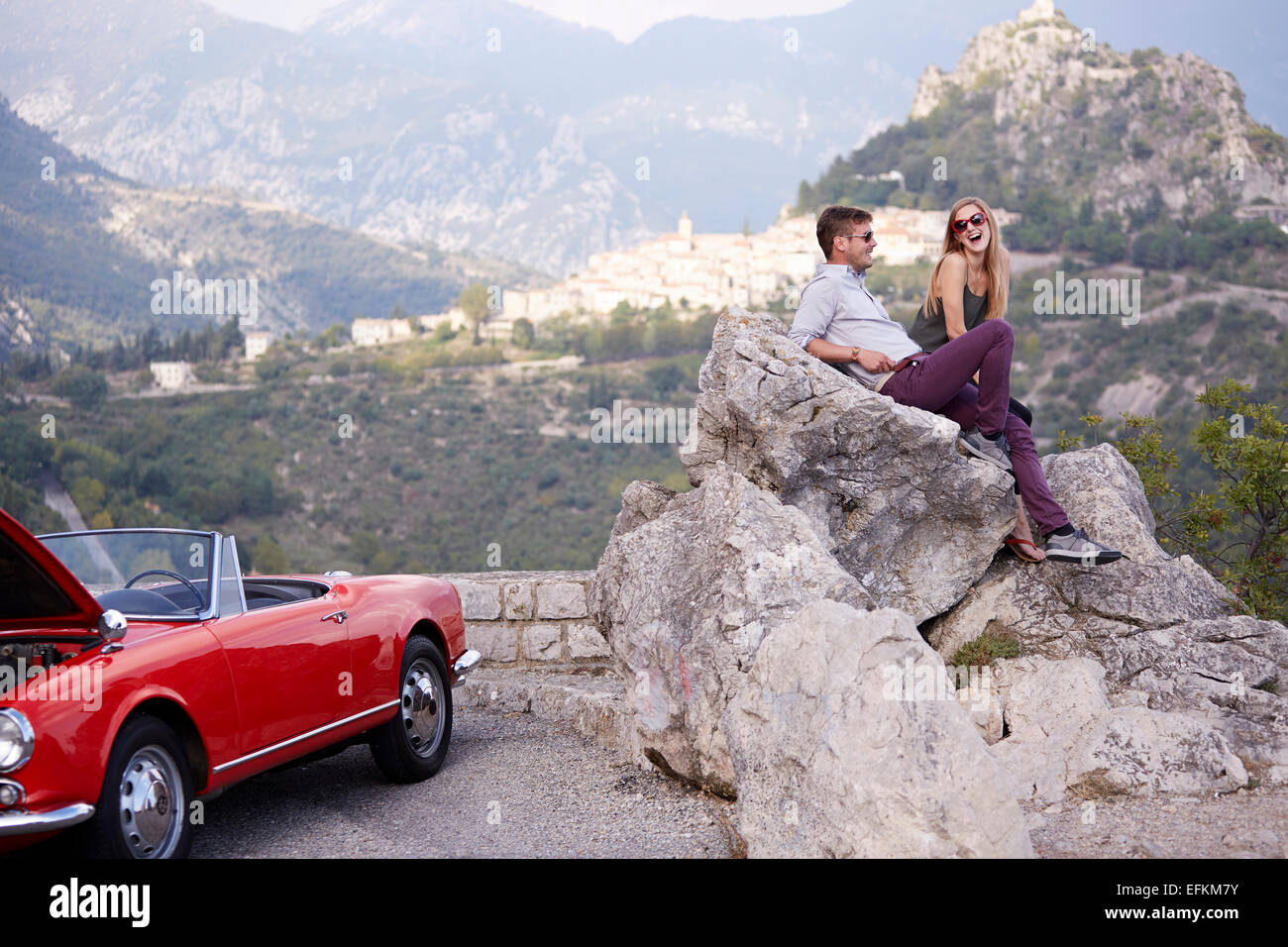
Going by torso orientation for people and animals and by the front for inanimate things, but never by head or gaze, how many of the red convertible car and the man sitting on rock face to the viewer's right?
1

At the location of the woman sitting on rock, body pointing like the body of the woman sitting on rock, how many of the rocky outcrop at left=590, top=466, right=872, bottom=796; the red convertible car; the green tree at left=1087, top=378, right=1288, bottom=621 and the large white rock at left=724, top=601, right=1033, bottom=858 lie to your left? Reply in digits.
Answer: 1

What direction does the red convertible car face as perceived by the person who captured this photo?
facing the viewer and to the left of the viewer

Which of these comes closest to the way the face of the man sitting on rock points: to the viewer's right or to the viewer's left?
to the viewer's right

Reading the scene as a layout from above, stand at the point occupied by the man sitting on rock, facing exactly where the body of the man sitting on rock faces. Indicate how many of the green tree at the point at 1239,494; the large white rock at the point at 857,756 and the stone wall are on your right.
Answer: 1

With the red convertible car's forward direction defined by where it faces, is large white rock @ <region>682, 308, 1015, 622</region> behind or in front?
behind

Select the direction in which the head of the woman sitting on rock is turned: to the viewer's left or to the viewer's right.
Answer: to the viewer's left

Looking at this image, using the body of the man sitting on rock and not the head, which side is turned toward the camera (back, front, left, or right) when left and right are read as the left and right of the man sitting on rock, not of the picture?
right

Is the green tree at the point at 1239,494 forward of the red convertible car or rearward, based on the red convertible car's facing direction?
rearward

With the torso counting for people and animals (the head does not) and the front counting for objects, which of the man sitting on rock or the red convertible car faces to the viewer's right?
the man sitting on rock
